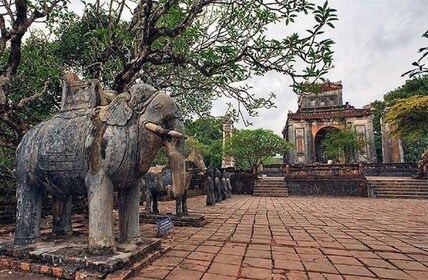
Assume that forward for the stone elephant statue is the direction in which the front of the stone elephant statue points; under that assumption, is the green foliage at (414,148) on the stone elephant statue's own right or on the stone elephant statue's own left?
on the stone elephant statue's own left

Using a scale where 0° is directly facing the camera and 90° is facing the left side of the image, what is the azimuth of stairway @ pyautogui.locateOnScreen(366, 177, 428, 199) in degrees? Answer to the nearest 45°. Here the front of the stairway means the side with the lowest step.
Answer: approximately 0°

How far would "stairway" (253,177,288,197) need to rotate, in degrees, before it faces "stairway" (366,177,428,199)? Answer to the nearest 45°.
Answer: approximately 90° to its left

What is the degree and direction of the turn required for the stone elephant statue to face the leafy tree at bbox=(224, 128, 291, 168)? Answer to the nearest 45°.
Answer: approximately 90° to its left

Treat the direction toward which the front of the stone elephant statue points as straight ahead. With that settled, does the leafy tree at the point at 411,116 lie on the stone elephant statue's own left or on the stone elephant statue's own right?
on the stone elephant statue's own left

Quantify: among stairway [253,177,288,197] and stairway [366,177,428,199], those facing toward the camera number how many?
2

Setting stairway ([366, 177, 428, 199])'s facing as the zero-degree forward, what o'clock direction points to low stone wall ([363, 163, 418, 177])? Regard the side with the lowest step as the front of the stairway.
The low stone wall is roughly at 6 o'clock from the stairway.

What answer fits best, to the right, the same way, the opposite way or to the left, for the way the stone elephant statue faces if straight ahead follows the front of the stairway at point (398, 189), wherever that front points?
to the left

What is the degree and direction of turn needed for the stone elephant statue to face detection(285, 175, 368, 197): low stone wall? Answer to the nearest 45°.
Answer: approximately 90° to its left

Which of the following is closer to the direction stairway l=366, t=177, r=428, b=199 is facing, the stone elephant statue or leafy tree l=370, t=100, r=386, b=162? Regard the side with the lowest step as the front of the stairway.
the stone elephant statue

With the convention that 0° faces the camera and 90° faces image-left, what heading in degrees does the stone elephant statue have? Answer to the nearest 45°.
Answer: approximately 315°

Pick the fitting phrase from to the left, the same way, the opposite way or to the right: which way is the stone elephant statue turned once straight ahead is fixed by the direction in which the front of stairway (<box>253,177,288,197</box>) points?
to the left

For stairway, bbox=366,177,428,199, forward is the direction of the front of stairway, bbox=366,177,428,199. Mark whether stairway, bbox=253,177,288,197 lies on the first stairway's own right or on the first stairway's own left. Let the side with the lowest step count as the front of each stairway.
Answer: on the first stairway's own right
